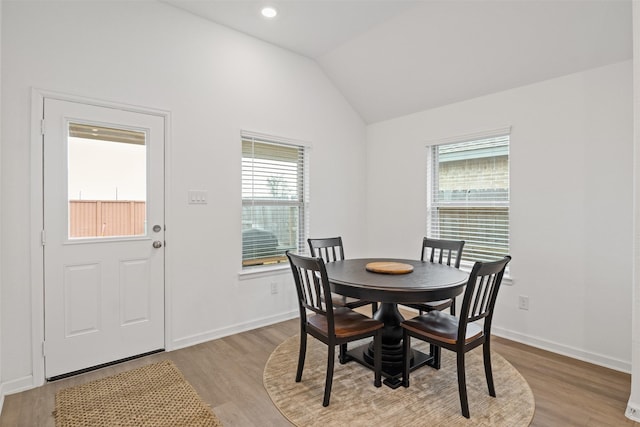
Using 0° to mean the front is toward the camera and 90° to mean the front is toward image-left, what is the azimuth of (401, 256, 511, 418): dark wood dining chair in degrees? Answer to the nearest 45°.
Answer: approximately 135°

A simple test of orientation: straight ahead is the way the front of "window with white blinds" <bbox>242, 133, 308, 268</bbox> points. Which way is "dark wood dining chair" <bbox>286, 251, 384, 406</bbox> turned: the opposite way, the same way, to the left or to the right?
to the left

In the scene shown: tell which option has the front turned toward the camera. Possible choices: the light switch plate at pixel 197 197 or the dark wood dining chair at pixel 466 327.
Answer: the light switch plate

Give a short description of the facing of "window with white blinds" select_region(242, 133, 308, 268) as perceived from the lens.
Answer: facing the viewer and to the right of the viewer

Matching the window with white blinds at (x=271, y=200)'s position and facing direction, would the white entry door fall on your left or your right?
on your right

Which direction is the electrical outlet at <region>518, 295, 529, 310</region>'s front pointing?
toward the camera

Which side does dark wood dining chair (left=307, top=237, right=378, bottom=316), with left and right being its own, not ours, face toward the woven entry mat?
right

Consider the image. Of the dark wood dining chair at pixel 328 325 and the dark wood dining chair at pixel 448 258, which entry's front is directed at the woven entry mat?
the dark wood dining chair at pixel 448 258

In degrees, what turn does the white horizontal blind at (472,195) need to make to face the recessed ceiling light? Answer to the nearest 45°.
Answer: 0° — it already faces it

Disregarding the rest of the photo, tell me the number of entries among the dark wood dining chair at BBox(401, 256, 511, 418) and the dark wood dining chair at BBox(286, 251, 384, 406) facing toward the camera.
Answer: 0

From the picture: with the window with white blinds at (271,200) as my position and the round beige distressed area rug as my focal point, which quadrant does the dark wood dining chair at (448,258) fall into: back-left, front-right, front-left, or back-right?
front-left

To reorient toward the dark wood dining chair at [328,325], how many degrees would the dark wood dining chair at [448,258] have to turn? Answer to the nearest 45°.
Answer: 0° — it already faces it

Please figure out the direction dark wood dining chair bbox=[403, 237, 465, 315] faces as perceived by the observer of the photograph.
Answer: facing the viewer and to the left of the viewer

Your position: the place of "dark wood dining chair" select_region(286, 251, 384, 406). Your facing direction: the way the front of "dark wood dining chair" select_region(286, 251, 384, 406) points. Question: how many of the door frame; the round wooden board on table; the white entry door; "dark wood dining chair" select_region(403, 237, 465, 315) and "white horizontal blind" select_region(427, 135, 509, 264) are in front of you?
3

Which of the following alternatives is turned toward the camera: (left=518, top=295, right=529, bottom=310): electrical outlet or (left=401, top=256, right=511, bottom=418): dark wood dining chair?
the electrical outlet

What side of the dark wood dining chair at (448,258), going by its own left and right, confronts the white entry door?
front
